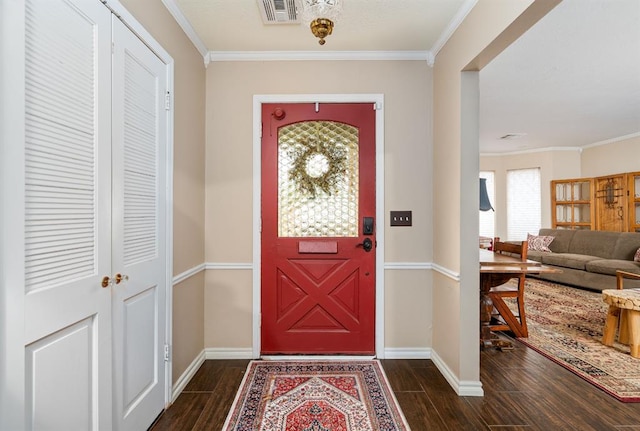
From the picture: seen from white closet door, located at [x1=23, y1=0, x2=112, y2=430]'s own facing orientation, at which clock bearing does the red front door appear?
The red front door is roughly at 10 o'clock from the white closet door.

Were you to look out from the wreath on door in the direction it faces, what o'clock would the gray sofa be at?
The gray sofa is roughly at 8 o'clock from the wreath on door.

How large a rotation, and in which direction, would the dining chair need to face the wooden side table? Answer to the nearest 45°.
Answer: approximately 135° to its left

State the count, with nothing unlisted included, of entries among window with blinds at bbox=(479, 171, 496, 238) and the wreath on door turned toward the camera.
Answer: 2

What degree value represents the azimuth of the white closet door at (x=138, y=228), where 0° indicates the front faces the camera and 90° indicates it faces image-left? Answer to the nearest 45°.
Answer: approximately 315°

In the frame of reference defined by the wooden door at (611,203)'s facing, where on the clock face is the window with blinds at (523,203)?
The window with blinds is roughly at 2 o'clock from the wooden door.

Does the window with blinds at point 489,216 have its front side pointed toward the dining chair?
yes

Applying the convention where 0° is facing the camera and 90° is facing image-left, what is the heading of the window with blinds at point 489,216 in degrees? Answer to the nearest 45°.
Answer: approximately 0°

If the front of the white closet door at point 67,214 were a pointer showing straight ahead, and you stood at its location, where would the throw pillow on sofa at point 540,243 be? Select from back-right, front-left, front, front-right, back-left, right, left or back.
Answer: front-left
